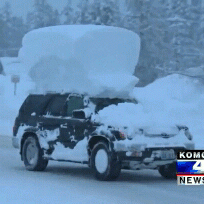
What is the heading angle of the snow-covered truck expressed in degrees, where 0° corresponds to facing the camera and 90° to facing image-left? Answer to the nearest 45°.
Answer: approximately 315°
